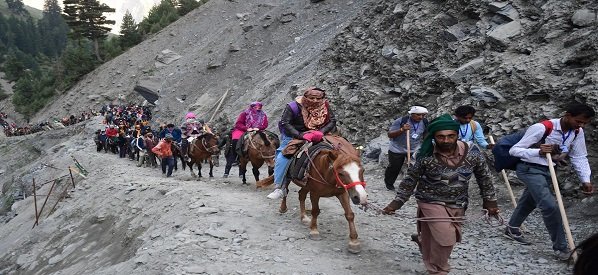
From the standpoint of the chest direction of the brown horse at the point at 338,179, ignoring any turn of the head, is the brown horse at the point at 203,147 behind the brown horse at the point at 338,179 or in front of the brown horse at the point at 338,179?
behind

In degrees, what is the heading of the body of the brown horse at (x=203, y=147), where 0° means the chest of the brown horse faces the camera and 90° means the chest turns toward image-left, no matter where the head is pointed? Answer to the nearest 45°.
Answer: approximately 315°

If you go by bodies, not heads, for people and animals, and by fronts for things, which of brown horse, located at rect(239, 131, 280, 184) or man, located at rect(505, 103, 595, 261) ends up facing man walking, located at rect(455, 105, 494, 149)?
the brown horse

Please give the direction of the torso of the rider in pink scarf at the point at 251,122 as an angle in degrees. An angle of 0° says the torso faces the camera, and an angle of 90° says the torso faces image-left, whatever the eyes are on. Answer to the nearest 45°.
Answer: approximately 315°

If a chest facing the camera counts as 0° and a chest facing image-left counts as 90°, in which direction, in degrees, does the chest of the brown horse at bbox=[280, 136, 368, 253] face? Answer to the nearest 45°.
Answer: approximately 315°
